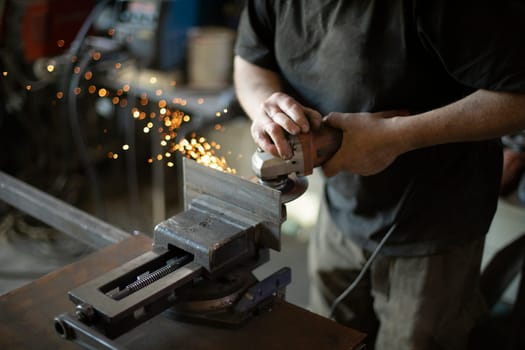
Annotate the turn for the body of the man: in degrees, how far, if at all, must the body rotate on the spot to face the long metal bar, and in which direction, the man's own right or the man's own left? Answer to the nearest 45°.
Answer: approximately 45° to the man's own right

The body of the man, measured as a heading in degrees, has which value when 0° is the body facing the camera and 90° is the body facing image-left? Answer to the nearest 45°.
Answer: approximately 45°
